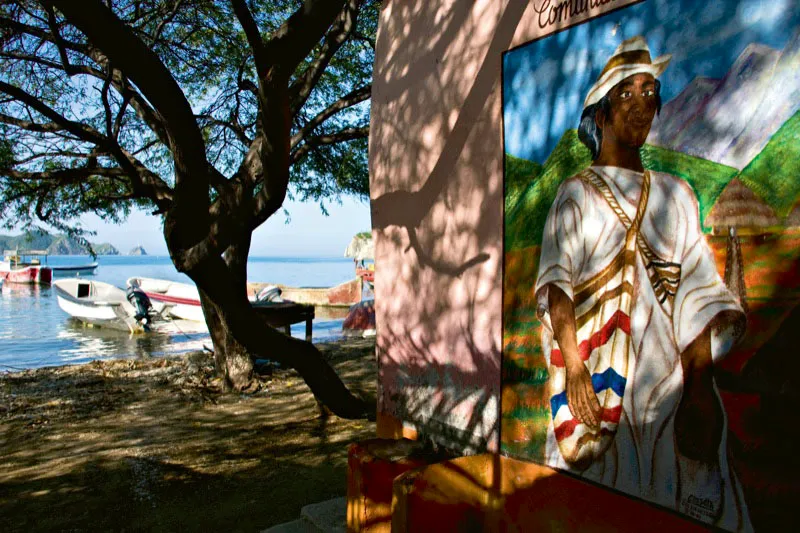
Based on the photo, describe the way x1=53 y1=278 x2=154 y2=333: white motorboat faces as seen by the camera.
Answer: facing away from the viewer and to the left of the viewer

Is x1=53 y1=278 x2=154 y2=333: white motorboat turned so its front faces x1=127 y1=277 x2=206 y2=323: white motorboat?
no
